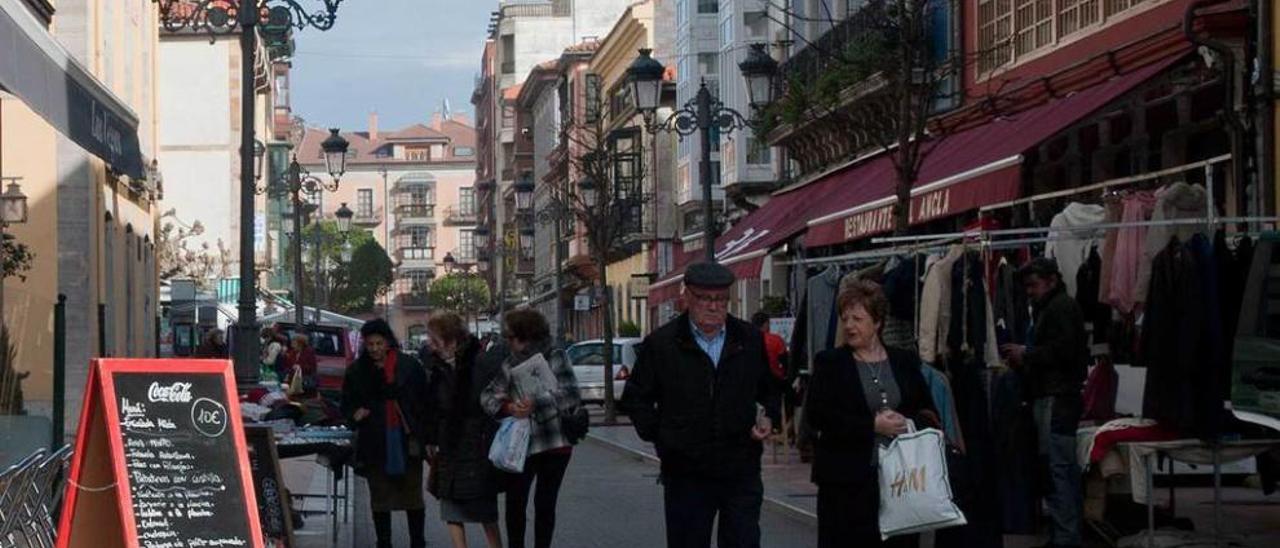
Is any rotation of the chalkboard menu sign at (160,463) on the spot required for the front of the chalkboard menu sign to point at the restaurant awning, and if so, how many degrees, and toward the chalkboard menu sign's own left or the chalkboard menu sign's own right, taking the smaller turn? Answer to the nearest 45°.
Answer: approximately 90° to the chalkboard menu sign's own left

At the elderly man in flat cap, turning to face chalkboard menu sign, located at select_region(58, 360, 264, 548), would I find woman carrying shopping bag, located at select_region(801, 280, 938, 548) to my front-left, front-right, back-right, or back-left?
back-left

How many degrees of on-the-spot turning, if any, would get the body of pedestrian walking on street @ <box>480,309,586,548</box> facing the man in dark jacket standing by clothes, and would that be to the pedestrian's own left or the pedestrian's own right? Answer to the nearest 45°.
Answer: approximately 135° to the pedestrian's own left

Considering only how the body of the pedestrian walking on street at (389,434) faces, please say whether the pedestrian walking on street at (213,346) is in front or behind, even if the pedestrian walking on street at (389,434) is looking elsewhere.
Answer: behind

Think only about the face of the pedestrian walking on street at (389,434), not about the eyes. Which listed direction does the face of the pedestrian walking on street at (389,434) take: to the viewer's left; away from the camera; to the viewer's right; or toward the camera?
toward the camera

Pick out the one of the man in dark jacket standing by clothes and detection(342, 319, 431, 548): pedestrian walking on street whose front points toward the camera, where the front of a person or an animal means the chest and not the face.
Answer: the pedestrian walking on street

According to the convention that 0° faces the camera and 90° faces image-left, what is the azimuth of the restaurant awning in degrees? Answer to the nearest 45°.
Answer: approximately 45°

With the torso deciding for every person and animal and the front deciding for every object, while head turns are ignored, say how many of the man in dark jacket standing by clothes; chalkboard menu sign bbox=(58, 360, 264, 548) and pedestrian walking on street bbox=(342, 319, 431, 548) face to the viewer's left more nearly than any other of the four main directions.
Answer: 1

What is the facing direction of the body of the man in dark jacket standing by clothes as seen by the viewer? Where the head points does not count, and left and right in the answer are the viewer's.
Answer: facing to the left of the viewer

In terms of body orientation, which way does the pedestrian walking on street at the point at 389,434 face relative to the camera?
toward the camera

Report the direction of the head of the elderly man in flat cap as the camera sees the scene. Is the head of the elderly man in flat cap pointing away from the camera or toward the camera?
toward the camera

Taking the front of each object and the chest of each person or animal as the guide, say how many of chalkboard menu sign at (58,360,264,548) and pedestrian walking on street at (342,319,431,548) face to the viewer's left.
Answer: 0

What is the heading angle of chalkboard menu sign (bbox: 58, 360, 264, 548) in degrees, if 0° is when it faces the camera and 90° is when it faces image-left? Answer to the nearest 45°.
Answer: approximately 315°
